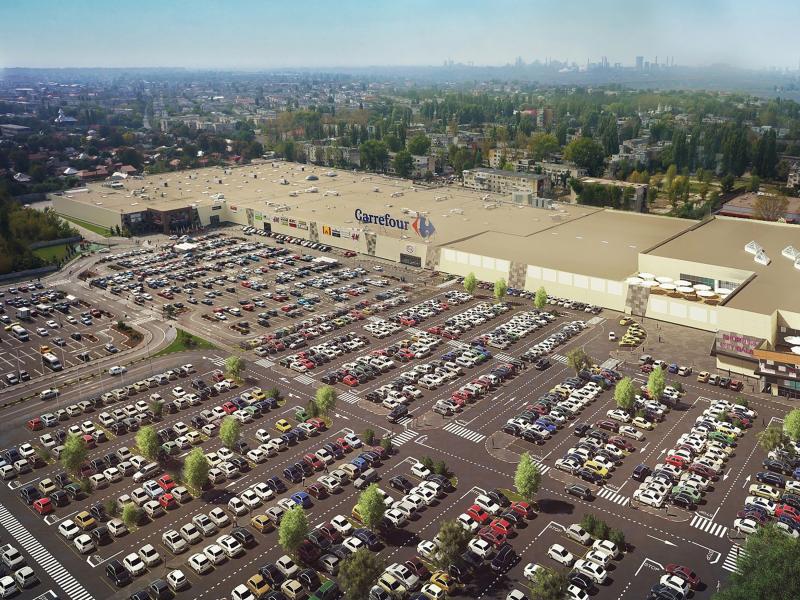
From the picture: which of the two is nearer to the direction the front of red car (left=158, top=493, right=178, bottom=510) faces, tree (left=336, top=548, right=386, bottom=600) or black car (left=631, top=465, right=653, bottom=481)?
the tree

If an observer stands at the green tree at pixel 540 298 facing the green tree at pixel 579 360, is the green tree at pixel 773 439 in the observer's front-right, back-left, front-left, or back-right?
front-left

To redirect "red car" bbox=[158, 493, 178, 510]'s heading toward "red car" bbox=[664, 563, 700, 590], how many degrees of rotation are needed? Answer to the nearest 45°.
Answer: approximately 135° to its right

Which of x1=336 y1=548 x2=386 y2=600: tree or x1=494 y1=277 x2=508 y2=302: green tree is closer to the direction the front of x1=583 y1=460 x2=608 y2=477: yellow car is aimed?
the tree

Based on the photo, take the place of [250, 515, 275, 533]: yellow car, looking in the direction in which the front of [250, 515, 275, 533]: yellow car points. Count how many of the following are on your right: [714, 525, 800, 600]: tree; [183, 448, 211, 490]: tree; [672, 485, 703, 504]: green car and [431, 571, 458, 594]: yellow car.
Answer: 1

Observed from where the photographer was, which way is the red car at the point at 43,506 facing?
facing the viewer and to the left of the viewer

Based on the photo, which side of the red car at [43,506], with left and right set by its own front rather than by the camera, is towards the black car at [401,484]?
left
